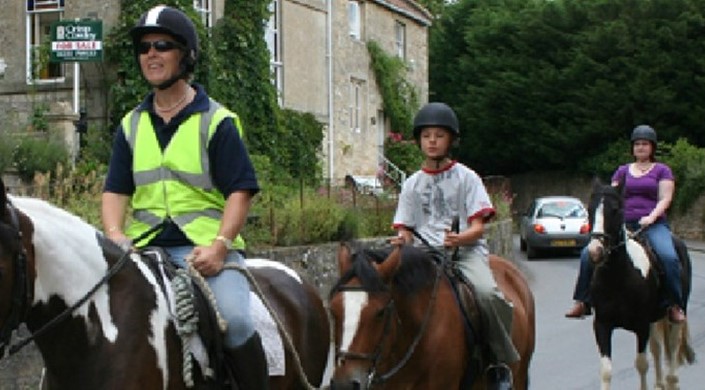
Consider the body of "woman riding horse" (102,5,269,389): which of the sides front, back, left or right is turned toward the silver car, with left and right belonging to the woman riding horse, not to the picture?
back

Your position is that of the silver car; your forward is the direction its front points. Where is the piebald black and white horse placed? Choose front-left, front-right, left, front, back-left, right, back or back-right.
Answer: back

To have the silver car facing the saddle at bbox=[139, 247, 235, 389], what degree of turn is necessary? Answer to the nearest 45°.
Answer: approximately 180°

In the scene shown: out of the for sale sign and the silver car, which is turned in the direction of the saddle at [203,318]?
the for sale sign

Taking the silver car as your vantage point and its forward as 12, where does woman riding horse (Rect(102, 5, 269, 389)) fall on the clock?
The woman riding horse is roughly at 6 o'clock from the silver car.

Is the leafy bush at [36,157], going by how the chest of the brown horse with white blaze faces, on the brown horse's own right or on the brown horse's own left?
on the brown horse's own right

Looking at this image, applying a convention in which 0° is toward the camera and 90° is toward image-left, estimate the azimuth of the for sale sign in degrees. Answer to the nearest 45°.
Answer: approximately 0°

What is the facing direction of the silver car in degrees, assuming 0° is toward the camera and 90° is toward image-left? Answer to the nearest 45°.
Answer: approximately 180°

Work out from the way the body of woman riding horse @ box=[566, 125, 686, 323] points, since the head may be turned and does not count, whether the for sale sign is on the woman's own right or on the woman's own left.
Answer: on the woman's own right
